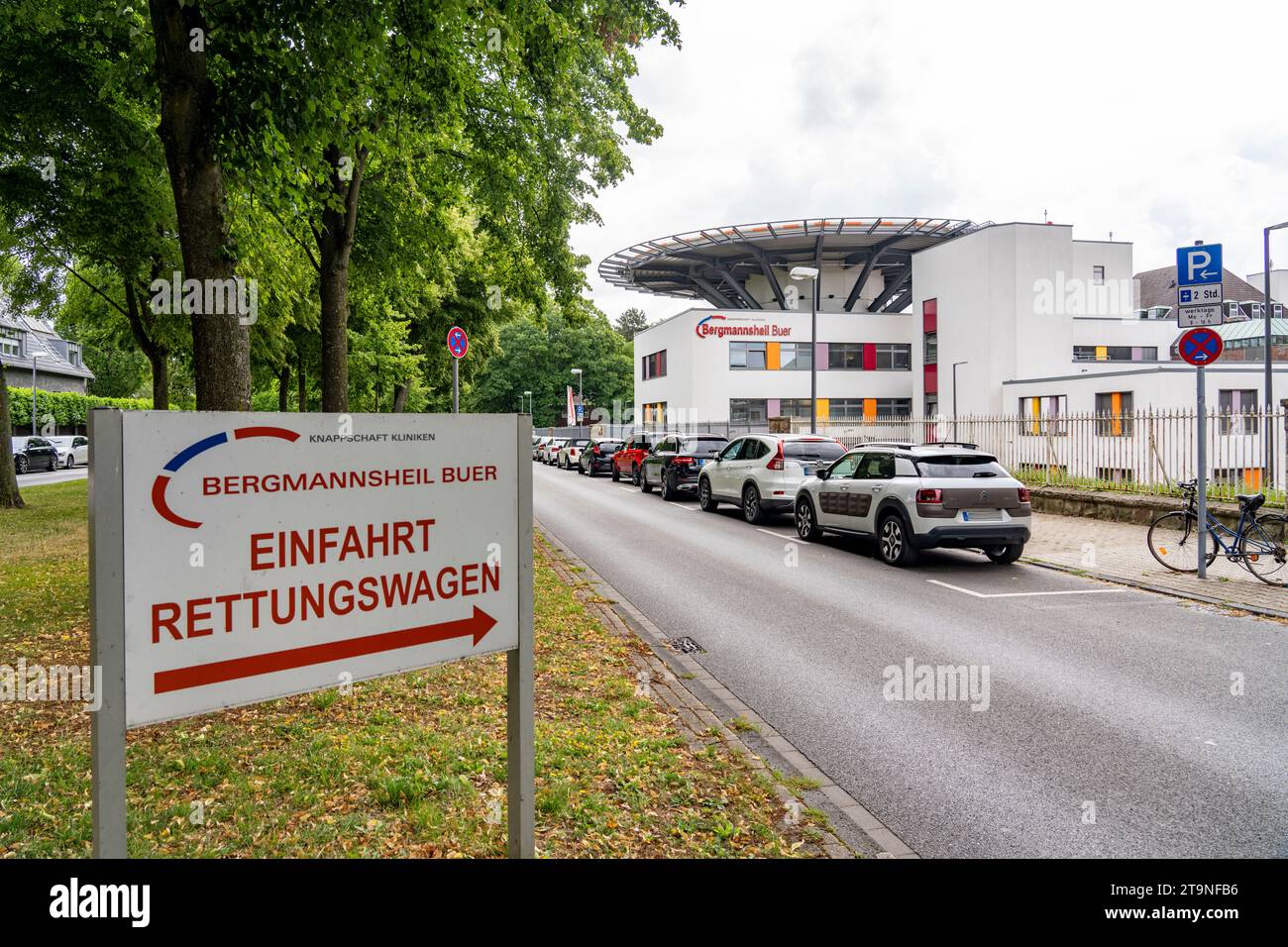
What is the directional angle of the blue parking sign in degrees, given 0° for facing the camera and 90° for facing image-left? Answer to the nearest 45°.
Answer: approximately 0°

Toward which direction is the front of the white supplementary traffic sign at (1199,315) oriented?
toward the camera

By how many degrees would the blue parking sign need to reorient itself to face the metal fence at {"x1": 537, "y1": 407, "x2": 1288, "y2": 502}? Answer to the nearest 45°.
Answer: approximately 180°

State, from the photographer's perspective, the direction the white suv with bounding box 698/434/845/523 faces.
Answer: facing away from the viewer and to the left of the viewer

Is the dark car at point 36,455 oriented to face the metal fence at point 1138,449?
no

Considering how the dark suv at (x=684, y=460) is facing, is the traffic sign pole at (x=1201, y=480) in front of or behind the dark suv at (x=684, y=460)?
behind

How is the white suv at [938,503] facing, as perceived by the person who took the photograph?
facing away from the viewer and to the left of the viewer

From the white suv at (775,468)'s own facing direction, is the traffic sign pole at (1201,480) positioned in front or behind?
behind

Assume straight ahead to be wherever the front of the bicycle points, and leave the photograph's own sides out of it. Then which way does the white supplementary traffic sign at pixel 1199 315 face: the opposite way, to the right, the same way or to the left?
to the left

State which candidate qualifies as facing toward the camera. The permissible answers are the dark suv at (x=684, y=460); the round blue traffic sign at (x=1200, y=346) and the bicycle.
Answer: the round blue traffic sign

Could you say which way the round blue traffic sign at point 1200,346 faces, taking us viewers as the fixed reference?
facing the viewer

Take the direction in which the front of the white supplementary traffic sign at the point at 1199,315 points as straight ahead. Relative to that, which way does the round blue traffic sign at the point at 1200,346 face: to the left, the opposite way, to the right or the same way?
the same way

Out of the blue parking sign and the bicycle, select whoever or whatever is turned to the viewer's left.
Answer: the bicycle

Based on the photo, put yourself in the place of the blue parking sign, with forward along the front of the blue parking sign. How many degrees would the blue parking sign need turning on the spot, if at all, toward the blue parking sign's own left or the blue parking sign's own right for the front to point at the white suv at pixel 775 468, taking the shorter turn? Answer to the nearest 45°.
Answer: approximately 135° to the blue parking sign's own right

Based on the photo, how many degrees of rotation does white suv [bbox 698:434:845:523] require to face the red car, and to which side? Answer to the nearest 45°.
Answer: approximately 45° to its right
